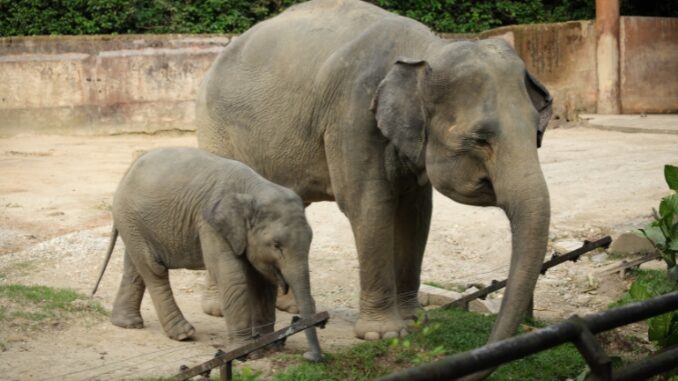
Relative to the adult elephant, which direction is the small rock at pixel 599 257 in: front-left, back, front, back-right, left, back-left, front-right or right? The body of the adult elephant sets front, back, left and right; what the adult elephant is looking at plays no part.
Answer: left

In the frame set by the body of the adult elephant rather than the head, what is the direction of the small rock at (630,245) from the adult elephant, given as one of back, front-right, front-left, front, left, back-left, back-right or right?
left

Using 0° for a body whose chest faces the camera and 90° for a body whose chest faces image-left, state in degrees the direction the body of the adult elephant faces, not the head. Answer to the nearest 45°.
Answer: approximately 315°

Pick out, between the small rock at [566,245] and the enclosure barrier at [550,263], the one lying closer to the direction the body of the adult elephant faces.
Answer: the enclosure barrier

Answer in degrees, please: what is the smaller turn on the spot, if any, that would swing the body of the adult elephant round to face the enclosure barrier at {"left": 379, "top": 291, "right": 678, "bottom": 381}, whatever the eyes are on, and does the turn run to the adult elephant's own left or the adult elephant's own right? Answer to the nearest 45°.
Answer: approximately 45° to the adult elephant's own right

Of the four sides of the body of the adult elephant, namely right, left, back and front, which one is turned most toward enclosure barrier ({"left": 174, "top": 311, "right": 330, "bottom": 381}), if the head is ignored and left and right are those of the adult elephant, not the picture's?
right

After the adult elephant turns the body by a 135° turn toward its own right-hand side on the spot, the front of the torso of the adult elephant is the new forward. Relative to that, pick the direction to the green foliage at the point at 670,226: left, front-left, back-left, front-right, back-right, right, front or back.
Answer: back

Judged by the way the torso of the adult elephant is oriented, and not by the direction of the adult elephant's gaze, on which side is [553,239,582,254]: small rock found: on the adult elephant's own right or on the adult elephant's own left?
on the adult elephant's own left
